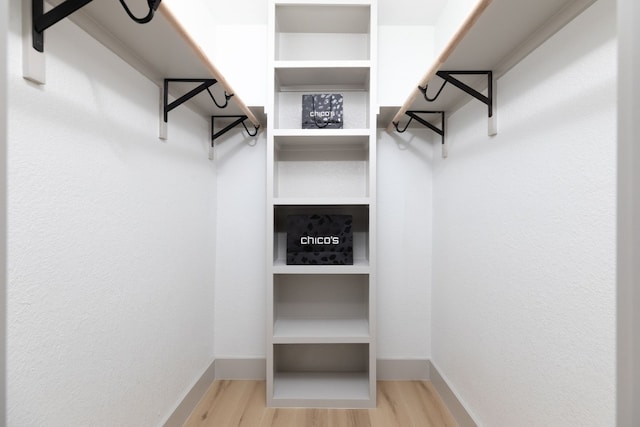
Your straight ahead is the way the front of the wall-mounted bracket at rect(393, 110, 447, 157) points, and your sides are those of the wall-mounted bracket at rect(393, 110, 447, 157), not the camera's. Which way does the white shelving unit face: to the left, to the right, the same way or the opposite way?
to the left

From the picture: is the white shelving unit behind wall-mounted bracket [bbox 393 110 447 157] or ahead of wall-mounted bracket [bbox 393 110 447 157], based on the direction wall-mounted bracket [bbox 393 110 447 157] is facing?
ahead

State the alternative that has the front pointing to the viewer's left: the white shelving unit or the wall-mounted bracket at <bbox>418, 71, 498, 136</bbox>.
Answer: the wall-mounted bracket

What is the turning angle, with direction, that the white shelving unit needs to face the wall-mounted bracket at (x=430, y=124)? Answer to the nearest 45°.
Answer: approximately 90° to its left

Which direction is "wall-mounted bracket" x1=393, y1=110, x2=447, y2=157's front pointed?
to the viewer's left

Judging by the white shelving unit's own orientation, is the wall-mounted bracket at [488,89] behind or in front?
in front

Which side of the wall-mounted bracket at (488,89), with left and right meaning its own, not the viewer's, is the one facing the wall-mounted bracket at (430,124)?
right

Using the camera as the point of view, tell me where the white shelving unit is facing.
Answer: facing the viewer

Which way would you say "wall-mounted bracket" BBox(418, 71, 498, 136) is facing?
to the viewer's left

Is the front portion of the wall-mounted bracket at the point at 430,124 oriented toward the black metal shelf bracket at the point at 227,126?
yes

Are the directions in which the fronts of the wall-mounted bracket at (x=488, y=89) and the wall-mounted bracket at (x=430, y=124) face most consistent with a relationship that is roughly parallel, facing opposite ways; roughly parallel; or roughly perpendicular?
roughly parallel

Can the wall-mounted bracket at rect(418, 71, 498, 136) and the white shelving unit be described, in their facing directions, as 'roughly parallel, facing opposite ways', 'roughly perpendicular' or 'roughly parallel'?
roughly perpendicular

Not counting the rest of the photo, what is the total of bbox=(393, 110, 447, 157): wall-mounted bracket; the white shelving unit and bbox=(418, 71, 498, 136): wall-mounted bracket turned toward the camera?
1

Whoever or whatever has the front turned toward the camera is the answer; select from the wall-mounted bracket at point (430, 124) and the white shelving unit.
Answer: the white shelving unit
